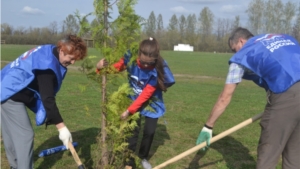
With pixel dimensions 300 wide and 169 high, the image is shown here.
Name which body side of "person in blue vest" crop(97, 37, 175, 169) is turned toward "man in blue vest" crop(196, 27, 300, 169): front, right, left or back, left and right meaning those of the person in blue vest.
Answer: left

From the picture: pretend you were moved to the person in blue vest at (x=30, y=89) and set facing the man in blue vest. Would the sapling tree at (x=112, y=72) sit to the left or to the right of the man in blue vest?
left

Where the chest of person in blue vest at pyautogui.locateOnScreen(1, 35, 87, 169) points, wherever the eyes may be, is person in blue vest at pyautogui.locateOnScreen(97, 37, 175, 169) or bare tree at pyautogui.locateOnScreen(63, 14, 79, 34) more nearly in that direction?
the person in blue vest at pyautogui.locateOnScreen(97, 37, 175, 169)

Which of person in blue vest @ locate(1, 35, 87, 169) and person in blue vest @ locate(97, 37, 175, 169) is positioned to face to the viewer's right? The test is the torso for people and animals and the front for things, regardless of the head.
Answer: the person in blue vest @ locate(1, 35, 87, 169)

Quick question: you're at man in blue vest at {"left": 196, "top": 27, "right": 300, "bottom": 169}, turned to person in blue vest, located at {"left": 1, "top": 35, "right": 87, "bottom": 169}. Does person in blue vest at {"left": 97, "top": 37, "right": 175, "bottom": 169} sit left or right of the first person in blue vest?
right

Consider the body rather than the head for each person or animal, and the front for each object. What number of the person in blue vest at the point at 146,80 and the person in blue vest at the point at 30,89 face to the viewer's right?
1

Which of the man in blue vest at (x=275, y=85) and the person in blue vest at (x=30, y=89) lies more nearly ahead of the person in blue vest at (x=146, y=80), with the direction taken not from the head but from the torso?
the person in blue vest at (x=30, y=89)

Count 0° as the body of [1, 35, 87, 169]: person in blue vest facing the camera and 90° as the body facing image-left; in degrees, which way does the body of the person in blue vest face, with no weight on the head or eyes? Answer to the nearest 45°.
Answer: approximately 270°

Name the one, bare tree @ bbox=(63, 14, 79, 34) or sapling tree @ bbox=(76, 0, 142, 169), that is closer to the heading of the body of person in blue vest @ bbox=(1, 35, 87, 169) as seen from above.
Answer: the sapling tree
